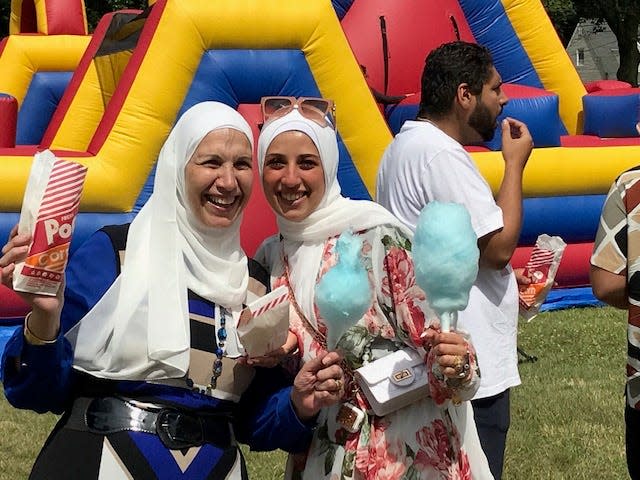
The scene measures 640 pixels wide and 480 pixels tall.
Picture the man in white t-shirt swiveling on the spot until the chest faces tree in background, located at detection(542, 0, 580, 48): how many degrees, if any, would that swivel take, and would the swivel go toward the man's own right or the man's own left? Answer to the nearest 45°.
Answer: approximately 90° to the man's own left

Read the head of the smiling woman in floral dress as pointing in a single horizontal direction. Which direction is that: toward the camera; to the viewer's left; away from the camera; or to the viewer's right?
toward the camera

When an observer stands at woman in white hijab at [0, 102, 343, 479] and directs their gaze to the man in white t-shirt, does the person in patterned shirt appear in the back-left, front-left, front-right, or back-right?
front-right

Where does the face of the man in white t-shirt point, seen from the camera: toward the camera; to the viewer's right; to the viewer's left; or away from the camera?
to the viewer's right

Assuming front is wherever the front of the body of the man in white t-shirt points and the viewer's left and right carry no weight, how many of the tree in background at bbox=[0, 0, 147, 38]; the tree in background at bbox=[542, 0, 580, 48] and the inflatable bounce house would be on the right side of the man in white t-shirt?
0

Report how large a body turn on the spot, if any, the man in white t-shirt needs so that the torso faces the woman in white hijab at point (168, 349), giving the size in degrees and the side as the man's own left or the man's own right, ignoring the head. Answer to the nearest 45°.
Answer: approximately 135° to the man's own right

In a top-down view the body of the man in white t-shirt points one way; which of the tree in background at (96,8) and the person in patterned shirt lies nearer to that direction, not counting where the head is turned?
the person in patterned shirt

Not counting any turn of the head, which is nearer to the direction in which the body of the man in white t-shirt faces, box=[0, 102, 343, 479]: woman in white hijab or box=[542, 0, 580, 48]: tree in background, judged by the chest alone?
the tree in background

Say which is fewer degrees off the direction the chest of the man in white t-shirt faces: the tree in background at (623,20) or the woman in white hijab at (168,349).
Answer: the tree in background

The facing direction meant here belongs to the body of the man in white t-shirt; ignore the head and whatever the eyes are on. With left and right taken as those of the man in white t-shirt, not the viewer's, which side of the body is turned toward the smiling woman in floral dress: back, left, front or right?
back

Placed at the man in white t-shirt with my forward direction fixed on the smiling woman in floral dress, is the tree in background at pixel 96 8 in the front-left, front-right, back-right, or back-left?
back-right

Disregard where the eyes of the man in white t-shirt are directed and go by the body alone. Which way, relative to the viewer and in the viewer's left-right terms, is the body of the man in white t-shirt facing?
facing to the right of the viewer

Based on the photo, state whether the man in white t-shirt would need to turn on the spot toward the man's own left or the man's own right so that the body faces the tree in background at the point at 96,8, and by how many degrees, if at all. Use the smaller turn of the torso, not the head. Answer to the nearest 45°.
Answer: approximately 135° to the man's own left

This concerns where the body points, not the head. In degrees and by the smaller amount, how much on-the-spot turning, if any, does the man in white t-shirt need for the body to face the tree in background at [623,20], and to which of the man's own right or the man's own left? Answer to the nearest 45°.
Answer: approximately 90° to the man's own left
